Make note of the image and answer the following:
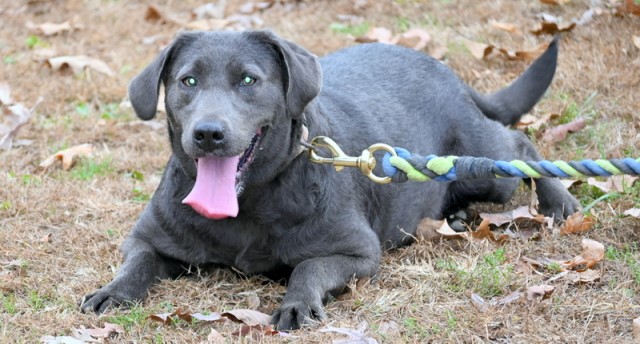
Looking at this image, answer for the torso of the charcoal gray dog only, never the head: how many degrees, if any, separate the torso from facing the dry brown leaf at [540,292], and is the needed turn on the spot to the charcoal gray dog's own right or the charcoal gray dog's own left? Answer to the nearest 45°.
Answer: approximately 135° to the charcoal gray dog's own left

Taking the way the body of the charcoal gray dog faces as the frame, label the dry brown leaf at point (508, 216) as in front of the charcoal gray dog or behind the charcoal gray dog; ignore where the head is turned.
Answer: behind

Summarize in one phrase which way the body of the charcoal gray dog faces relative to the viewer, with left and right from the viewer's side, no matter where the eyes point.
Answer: facing the viewer and to the left of the viewer

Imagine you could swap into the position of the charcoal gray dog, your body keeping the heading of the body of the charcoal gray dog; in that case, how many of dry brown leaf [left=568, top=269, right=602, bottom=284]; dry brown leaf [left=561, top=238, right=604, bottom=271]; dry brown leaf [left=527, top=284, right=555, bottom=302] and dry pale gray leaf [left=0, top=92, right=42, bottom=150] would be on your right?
1

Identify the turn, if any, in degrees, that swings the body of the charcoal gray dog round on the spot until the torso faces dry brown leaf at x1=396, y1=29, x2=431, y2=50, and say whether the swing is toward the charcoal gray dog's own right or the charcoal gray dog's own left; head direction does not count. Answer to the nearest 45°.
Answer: approximately 135° to the charcoal gray dog's own right

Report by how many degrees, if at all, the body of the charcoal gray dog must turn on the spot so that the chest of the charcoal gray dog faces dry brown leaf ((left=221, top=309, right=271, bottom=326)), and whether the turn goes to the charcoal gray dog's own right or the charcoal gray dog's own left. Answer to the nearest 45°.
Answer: approximately 45° to the charcoal gray dog's own left

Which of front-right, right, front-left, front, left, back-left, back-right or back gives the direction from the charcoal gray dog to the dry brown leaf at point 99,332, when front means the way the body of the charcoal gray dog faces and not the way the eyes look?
front

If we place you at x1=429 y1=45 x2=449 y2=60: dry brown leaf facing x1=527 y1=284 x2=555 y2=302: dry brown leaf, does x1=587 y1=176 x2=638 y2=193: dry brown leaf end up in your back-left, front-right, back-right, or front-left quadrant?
front-left

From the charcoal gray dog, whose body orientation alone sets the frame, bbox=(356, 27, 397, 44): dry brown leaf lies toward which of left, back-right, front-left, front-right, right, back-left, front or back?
back-right

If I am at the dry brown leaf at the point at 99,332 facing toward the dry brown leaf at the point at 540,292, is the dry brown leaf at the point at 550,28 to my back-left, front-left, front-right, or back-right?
front-left

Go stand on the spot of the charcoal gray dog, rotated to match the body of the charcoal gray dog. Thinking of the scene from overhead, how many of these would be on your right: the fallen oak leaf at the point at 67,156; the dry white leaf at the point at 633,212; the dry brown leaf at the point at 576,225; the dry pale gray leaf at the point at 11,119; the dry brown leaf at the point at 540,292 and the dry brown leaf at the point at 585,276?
2

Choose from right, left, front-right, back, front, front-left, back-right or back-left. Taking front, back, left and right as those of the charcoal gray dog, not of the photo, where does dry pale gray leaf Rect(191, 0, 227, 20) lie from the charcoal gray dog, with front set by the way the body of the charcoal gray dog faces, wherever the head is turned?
back-right

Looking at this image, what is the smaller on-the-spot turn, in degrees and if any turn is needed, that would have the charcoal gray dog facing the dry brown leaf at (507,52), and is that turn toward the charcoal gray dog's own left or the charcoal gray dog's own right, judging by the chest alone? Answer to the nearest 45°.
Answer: approximately 180°
